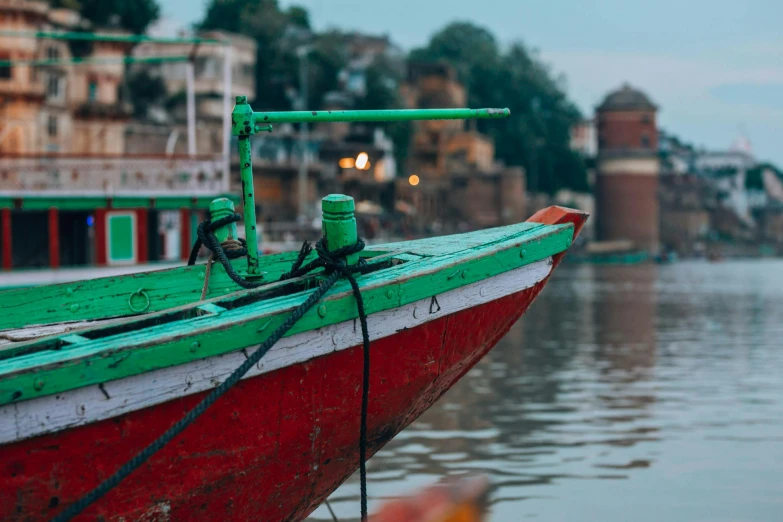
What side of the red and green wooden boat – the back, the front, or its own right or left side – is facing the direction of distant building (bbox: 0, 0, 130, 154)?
left

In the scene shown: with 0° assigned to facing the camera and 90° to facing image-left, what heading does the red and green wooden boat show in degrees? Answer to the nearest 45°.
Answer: approximately 270°

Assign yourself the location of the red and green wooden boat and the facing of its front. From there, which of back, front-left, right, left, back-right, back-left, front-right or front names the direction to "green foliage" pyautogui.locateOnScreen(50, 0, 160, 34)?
left

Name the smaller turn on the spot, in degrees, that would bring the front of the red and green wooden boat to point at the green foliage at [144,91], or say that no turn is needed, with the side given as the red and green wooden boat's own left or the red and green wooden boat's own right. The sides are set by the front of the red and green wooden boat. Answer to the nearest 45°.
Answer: approximately 90° to the red and green wooden boat's own left

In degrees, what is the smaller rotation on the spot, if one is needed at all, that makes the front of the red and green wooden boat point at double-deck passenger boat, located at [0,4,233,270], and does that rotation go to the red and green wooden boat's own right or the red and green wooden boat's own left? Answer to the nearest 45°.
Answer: approximately 90° to the red and green wooden boat's own left
